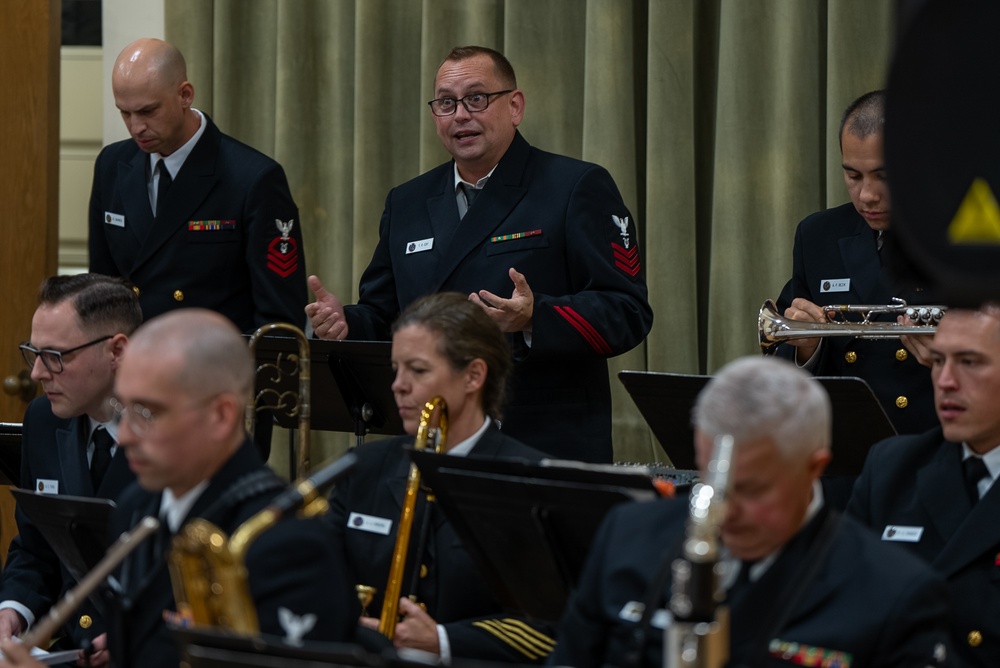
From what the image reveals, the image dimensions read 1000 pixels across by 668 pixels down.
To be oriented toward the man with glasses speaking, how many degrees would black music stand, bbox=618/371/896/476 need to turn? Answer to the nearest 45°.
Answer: approximately 45° to its left

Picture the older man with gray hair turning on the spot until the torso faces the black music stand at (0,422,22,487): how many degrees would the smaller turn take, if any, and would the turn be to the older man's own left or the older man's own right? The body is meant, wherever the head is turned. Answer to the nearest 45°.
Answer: approximately 90° to the older man's own right

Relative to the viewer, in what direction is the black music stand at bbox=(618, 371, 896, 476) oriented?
away from the camera

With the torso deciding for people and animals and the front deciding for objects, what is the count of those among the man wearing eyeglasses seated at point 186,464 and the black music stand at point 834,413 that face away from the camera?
1

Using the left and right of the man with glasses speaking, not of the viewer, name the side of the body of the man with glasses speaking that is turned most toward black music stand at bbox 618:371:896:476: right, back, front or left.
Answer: left

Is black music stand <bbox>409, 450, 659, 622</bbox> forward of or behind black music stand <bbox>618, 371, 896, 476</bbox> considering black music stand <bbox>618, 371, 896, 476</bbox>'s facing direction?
behind

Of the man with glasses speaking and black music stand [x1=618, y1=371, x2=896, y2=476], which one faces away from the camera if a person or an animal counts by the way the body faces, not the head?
the black music stand
